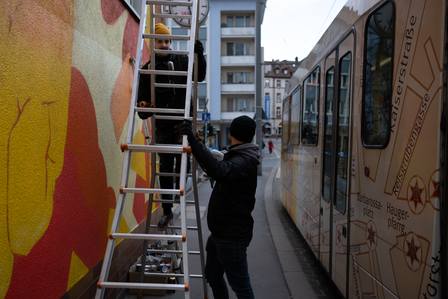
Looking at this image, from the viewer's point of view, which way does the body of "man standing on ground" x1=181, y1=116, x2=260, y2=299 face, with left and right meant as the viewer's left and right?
facing away from the viewer and to the left of the viewer

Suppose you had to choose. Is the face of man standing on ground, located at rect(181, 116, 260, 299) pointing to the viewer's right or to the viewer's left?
to the viewer's left
